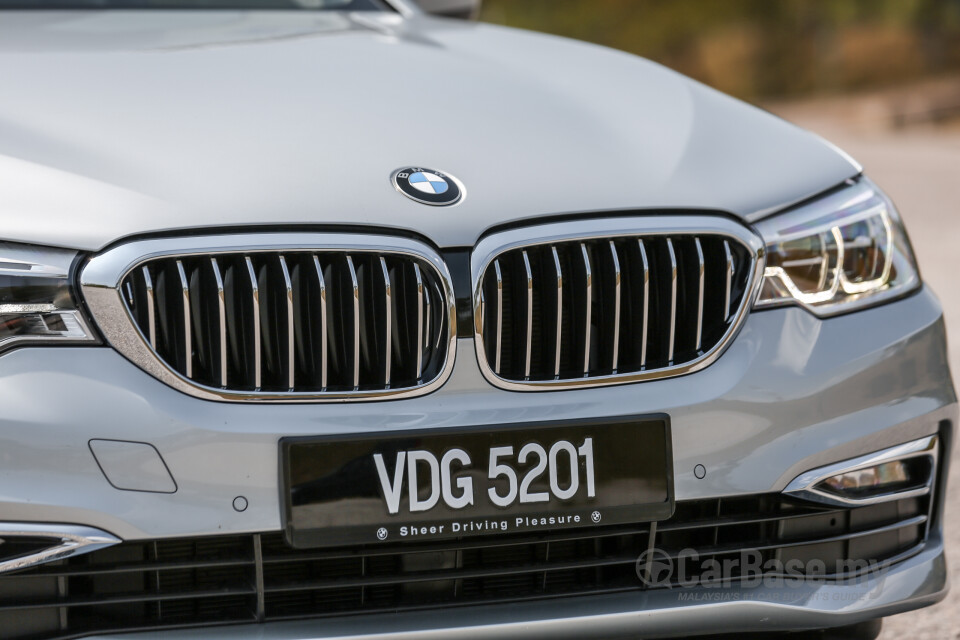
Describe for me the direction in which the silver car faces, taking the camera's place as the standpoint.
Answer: facing the viewer and to the right of the viewer
